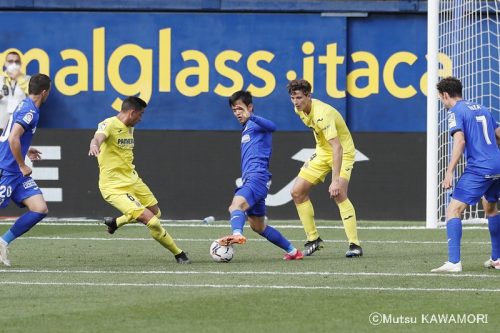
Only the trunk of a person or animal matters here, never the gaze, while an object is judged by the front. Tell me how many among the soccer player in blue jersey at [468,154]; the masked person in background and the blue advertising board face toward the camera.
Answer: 2

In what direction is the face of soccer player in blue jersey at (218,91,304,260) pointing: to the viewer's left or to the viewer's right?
to the viewer's left

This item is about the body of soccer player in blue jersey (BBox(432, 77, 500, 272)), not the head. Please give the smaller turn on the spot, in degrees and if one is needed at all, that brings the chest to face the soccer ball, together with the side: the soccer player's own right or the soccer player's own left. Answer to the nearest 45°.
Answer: approximately 45° to the soccer player's own left

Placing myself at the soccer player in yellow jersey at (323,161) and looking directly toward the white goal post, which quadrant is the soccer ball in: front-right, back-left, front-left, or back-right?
back-left

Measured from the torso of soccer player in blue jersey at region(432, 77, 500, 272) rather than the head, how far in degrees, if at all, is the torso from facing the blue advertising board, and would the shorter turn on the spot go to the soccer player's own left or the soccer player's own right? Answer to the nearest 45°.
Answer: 0° — they already face it

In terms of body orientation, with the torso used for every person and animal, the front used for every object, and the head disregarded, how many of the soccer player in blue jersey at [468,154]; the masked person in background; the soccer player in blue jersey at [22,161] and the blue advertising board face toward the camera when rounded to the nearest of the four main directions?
2

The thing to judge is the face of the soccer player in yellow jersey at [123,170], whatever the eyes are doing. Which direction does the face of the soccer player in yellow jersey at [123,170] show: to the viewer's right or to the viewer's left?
to the viewer's right

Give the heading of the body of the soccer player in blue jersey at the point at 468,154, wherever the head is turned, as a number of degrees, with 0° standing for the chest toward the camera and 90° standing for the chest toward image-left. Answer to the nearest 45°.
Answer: approximately 135°
